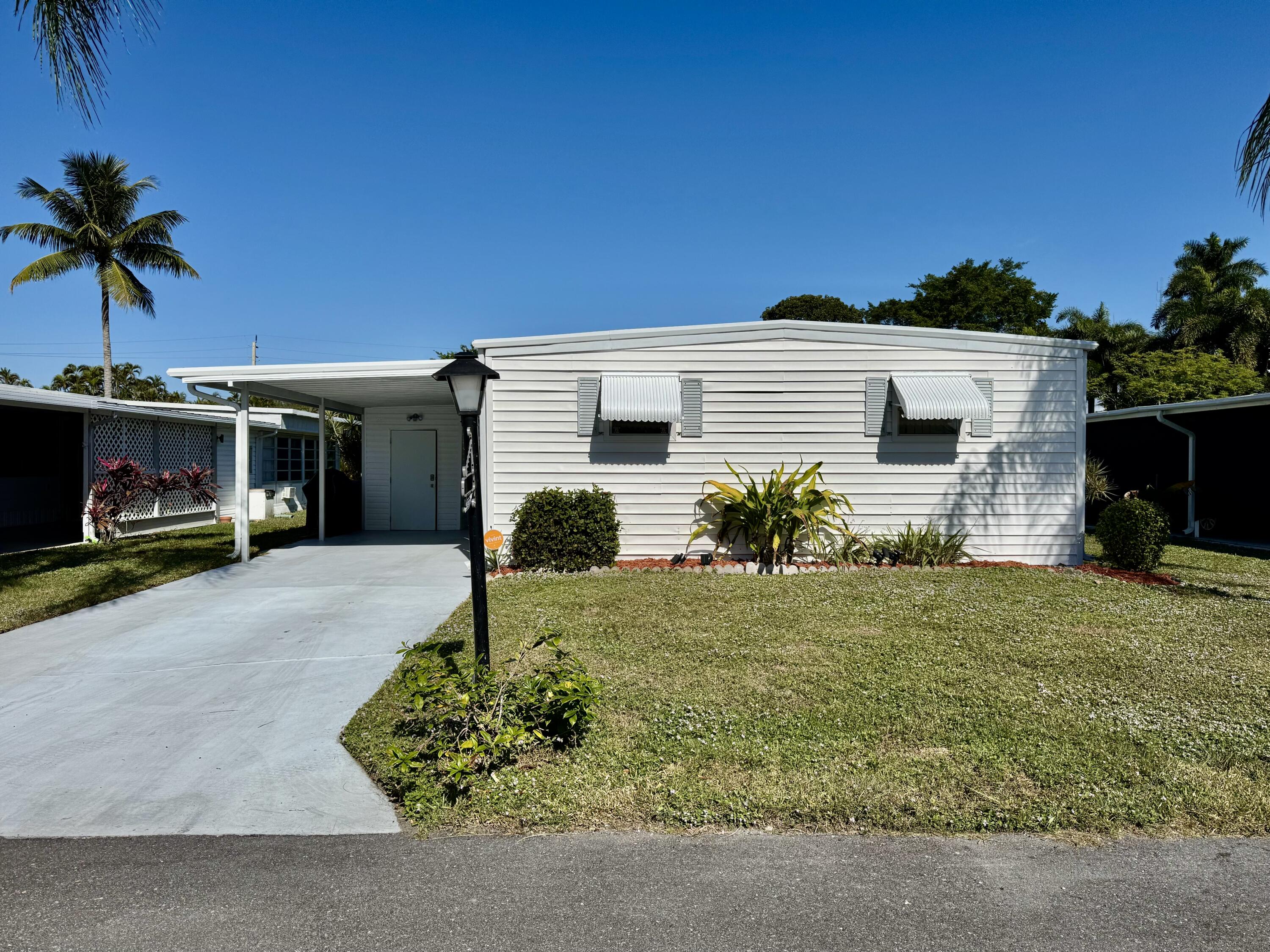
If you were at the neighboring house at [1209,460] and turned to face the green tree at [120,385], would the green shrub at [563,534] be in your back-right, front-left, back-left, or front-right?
front-left

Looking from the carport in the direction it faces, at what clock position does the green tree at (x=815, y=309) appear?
The green tree is roughly at 8 o'clock from the carport.

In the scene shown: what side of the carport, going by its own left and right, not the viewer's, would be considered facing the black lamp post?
front

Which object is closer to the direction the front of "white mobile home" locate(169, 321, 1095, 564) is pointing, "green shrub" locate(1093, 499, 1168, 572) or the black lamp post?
the black lamp post

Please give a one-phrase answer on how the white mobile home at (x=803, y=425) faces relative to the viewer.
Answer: facing the viewer

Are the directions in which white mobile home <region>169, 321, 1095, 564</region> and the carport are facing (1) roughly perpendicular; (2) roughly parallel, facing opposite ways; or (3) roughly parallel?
roughly parallel

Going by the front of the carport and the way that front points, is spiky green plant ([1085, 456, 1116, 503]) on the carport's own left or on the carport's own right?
on the carport's own left

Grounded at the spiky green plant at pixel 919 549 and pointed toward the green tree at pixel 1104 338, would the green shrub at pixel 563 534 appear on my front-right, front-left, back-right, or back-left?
back-left

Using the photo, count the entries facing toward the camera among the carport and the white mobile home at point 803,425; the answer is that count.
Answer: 2

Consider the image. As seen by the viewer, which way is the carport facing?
toward the camera

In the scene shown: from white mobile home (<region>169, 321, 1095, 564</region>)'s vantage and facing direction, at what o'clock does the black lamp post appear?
The black lamp post is roughly at 1 o'clock from the white mobile home.

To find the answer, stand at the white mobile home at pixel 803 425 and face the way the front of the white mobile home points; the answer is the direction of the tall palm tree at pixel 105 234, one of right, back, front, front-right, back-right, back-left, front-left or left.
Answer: back-right

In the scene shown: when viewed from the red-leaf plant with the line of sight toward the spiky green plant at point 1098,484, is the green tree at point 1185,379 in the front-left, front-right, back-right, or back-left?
front-left

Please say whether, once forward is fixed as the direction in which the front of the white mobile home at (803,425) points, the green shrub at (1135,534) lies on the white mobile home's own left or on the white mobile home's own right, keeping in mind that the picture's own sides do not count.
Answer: on the white mobile home's own left

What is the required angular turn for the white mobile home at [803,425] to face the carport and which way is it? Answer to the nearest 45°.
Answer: approximately 135° to its right
